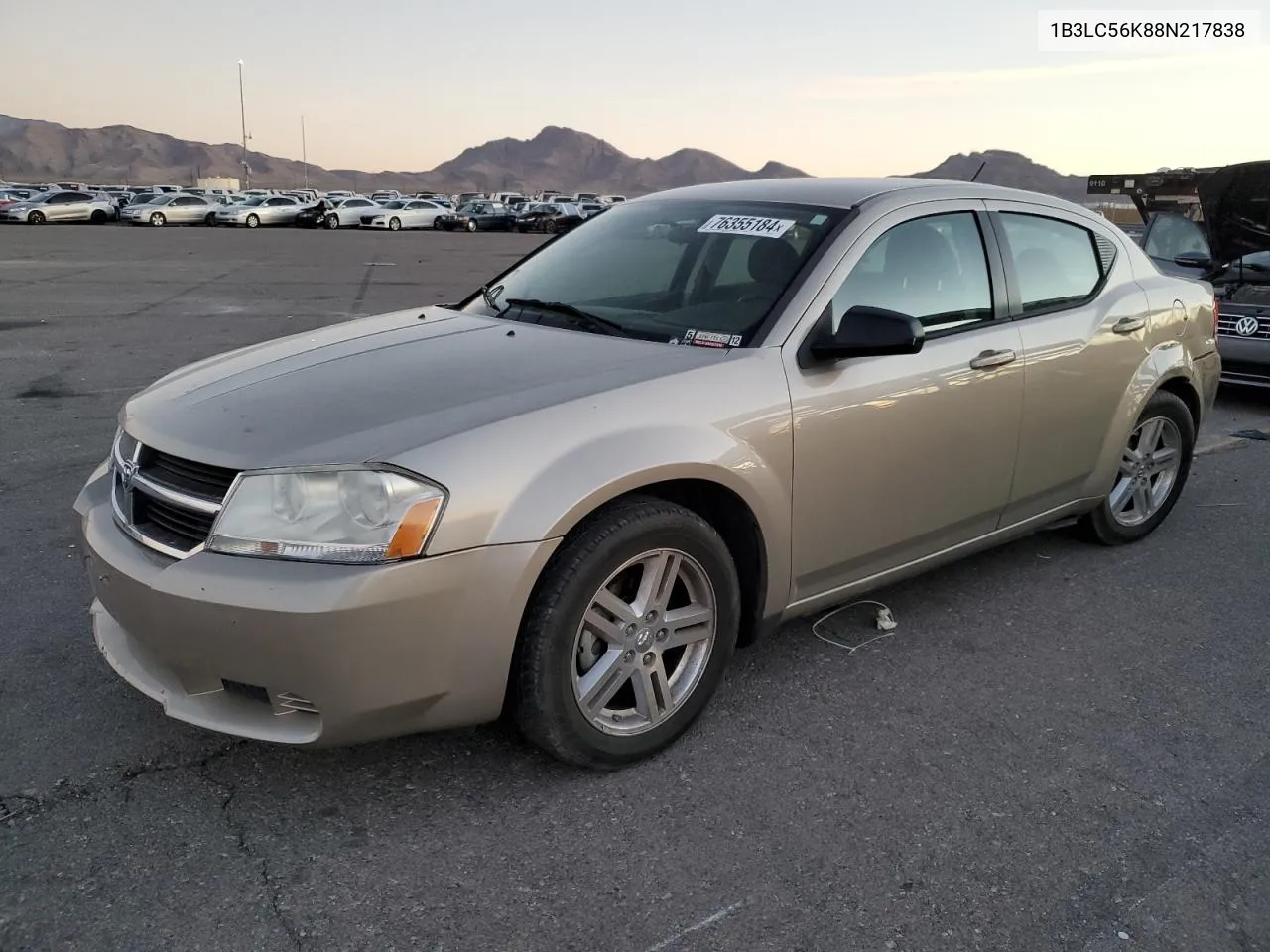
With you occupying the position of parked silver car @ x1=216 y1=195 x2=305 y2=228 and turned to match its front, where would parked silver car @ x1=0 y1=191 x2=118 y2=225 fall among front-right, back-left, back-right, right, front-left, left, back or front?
front-right

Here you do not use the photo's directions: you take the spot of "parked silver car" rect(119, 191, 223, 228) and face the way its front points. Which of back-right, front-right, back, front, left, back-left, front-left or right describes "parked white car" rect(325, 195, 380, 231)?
back-left

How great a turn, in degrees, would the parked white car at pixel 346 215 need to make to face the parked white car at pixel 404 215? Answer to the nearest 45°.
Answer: approximately 135° to its left

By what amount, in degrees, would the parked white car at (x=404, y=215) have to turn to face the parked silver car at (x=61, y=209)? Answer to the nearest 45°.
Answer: approximately 45° to its right

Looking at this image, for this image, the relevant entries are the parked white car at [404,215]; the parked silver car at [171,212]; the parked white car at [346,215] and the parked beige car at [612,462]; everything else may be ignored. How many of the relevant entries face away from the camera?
0

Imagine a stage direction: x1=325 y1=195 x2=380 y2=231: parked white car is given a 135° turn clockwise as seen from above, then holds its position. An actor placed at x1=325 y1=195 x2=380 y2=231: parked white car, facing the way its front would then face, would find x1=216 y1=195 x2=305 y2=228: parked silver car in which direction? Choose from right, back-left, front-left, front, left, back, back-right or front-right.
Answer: left

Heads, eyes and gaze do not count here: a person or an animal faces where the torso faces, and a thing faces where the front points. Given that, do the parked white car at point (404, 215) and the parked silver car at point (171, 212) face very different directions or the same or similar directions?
same or similar directions

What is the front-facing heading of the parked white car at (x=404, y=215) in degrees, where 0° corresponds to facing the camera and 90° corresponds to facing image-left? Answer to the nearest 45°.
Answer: approximately 45°

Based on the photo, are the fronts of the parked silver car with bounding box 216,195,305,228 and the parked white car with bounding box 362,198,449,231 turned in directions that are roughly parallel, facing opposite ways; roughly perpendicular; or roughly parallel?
roughly parallel

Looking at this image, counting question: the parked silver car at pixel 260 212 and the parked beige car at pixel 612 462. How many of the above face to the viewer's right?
0

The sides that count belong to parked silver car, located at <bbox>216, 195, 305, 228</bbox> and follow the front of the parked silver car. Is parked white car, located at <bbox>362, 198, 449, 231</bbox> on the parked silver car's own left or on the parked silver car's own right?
on the parked silver car's own left

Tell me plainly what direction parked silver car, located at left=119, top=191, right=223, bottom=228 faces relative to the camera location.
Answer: facing the viewer and to the left of the viewer

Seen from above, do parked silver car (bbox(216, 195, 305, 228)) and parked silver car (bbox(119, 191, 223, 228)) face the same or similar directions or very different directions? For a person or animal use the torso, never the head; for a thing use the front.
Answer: same or similar directions

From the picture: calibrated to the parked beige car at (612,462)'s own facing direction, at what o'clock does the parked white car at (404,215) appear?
The parked white car is roughly at 4 o'clock from the parked beige car.

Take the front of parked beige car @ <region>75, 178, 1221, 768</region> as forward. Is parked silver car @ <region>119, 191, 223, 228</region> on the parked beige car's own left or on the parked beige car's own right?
on the parked beige car's own right

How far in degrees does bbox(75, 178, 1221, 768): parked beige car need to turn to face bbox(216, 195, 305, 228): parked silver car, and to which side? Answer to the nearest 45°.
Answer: approximately 135° to its right

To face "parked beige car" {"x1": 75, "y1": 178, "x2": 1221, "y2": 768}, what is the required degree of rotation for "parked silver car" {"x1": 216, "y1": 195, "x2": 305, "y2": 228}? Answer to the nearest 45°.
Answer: approximately 45° to its left
